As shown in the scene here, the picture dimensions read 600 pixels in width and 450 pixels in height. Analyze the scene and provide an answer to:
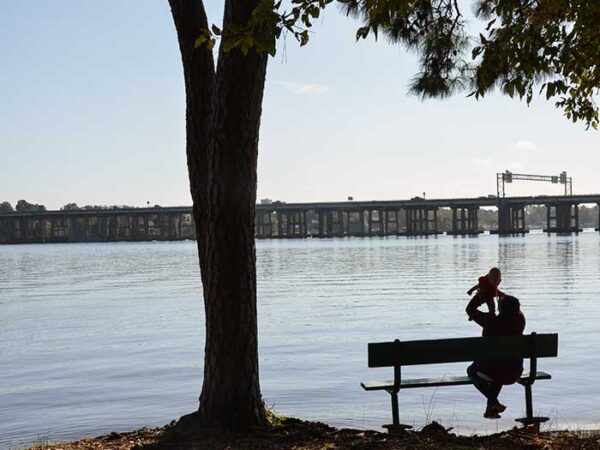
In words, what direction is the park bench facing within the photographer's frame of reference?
facing away from the viewer
